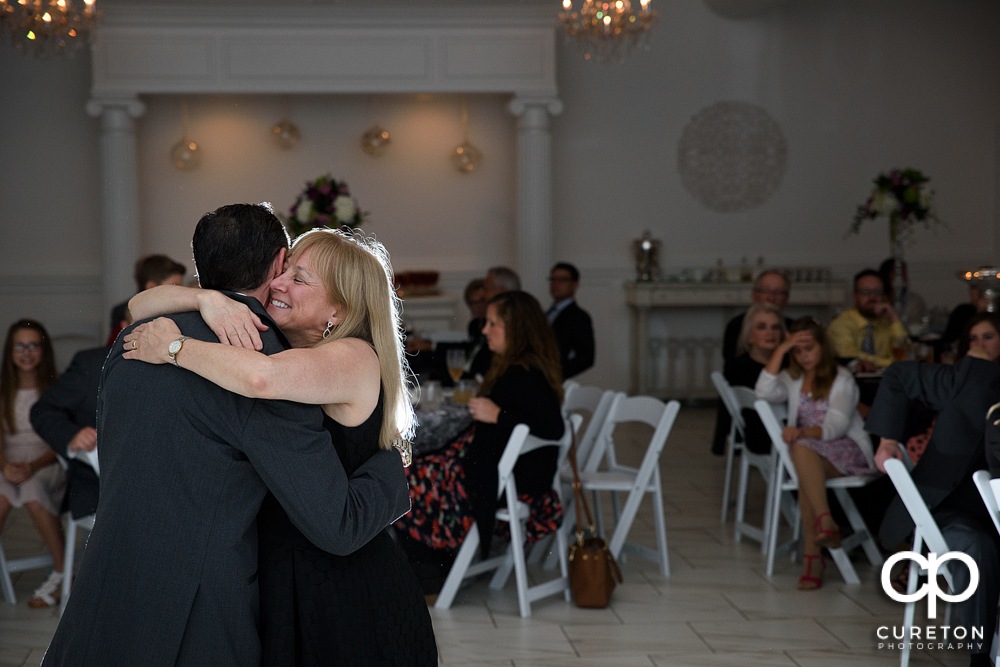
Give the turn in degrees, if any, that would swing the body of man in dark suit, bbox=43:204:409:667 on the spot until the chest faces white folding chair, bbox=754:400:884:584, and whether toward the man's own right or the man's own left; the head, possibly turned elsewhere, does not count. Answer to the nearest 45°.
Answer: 0° — they already face it

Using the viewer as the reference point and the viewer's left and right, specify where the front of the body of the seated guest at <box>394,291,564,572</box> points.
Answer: facing to the left of the viewer

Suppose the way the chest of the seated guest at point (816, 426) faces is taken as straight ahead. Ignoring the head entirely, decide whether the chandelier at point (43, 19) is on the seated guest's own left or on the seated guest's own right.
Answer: on the seated guest's own right

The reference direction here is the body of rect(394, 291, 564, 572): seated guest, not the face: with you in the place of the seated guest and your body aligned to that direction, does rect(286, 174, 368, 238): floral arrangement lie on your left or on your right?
on your right

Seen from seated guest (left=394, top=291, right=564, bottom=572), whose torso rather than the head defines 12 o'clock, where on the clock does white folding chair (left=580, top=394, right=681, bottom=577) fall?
The white folding chair is roughly at 5 o'clock from the seated guest.

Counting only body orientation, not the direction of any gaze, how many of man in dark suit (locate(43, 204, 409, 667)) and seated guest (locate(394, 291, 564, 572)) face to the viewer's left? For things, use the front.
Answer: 1

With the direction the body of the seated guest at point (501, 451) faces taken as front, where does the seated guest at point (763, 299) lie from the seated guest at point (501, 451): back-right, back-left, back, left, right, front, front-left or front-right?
back-right
